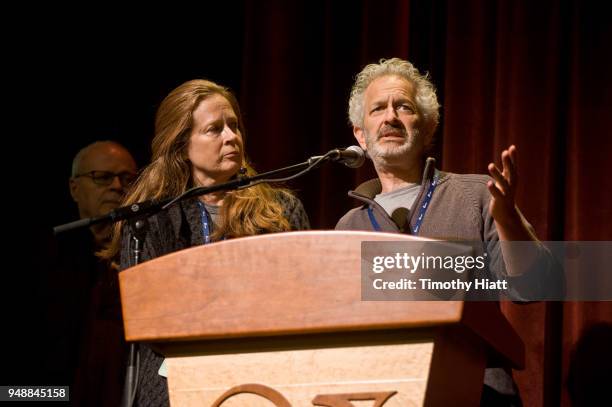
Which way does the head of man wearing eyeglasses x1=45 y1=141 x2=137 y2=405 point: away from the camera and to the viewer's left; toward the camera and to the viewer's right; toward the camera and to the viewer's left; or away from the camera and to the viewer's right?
toward the camera and to the viewer's right

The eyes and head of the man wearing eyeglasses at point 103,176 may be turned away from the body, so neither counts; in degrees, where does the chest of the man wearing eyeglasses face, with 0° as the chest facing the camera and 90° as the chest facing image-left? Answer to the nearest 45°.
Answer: approximately 315°

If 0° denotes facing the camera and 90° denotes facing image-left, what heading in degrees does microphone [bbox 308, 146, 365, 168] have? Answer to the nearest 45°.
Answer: approximately 270°

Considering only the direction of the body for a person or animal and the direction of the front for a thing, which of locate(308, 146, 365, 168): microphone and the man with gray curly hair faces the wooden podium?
the man with gray curly hair

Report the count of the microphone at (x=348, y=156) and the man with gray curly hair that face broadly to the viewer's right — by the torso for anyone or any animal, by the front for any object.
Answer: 1

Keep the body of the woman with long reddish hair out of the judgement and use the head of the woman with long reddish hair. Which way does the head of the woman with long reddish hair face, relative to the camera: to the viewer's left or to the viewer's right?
to the viewer's right

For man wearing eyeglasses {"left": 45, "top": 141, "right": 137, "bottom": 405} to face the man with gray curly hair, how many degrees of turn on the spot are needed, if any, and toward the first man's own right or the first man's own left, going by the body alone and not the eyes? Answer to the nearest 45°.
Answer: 0° — they already face them
